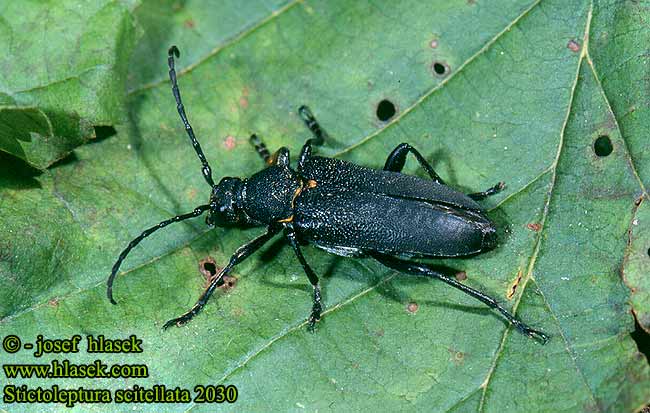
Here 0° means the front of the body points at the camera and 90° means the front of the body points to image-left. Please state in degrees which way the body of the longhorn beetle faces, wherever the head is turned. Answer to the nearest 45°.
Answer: approximately 90°
